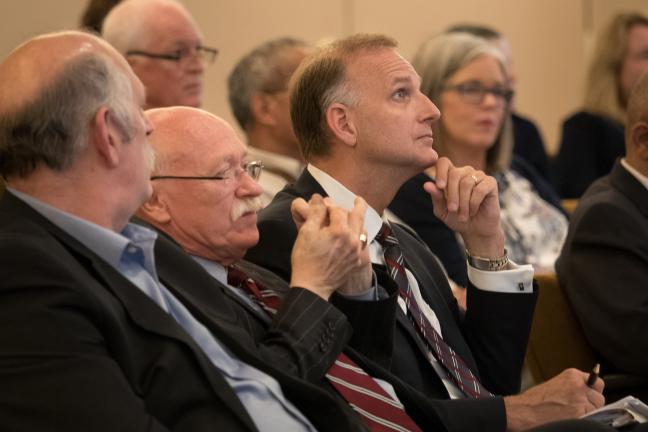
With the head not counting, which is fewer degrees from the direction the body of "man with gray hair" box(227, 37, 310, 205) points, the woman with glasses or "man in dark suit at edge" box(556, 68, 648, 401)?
the woman with glasses

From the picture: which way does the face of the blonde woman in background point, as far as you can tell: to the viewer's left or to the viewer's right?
to the viewer's right

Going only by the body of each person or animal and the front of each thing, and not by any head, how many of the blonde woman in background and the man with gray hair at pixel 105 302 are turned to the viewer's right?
2

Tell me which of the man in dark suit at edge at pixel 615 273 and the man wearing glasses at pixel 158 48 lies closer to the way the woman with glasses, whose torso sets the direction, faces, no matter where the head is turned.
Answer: the man in dark suit at edge

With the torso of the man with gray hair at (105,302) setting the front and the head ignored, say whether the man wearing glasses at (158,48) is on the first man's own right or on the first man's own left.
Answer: on the first man's own left

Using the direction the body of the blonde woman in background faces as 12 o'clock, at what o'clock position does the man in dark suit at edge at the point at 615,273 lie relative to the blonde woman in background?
The man in dark suit at edge is roughly at 3 o'clock from the blonde woman in background.

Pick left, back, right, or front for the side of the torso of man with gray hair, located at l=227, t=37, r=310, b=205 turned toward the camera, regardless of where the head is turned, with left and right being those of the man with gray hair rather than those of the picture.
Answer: right

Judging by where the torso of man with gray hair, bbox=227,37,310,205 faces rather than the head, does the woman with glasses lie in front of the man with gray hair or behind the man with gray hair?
in front

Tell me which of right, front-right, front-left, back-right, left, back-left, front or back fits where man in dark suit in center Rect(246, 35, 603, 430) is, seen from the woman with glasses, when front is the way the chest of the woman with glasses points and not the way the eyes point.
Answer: front-right

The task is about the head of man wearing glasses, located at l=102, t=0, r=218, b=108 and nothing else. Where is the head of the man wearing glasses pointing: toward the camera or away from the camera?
toward the camera

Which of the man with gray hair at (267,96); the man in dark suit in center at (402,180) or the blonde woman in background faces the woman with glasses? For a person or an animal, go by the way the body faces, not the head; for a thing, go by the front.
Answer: the man with gray hair

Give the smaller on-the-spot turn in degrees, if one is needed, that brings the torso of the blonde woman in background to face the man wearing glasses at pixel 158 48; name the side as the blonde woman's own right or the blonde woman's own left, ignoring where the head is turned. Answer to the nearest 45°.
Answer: approximately 135° to the blonde woman's own right

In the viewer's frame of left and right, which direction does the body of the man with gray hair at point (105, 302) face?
facing to the right of the viewer

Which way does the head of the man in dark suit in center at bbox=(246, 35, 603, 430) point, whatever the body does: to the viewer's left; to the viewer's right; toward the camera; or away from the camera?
to the viewer's right

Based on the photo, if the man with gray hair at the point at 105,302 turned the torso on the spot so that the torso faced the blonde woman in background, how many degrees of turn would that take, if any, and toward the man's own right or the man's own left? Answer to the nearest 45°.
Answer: approximately 45° to the man's own left

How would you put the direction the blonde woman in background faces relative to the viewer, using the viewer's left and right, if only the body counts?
facing to the right of the viewer
